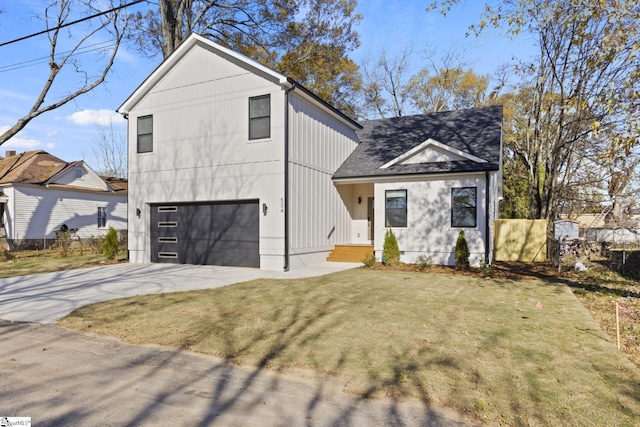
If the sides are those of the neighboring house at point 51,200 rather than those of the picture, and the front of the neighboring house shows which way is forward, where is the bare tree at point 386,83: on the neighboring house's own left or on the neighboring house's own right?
on the neighboring house's own left

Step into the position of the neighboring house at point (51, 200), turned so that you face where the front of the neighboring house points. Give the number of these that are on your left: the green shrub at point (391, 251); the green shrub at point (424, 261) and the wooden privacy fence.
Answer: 3

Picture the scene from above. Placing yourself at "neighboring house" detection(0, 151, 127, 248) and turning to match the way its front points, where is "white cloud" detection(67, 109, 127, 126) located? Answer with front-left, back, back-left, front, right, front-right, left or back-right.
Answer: back-right

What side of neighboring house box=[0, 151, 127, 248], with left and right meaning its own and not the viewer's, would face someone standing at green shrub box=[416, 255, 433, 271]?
left

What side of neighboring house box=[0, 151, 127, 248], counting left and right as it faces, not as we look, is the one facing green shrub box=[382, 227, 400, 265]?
left

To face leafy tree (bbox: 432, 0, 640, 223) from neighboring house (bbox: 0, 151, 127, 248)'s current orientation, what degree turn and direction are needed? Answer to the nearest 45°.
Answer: approximately 90° to its left

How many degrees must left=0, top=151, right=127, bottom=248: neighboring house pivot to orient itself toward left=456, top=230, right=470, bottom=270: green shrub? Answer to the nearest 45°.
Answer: approximately 90° to its left

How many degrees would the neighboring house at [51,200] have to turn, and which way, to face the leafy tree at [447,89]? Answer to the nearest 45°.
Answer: approximately 135° to its left

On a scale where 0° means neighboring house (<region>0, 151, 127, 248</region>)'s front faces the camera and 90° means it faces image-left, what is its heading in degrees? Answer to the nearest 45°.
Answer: approximately 45°

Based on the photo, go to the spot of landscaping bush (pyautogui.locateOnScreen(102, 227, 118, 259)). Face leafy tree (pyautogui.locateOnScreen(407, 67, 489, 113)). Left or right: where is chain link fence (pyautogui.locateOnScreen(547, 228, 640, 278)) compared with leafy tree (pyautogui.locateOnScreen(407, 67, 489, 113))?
right

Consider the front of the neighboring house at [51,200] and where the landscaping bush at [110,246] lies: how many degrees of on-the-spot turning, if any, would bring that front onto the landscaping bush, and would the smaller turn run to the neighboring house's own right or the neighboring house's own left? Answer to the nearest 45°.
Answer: approximately 45° to the neighboring house's own left

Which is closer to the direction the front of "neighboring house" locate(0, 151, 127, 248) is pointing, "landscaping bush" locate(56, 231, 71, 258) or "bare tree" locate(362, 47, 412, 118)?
the landscaping bush

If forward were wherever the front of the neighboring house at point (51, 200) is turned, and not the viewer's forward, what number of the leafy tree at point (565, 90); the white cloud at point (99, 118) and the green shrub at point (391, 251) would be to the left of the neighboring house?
2
